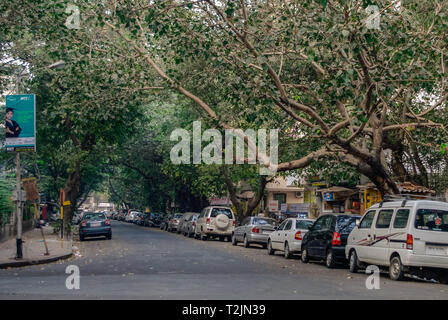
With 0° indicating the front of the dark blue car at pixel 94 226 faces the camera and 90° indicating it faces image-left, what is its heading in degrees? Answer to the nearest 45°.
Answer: approximately 180°

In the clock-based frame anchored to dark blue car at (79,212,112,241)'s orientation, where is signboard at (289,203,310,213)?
The signboard is roughly at 2 o'clock from the dark blue car.

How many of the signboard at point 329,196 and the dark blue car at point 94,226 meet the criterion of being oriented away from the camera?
1

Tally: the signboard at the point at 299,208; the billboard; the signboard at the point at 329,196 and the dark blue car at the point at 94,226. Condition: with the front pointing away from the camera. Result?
1

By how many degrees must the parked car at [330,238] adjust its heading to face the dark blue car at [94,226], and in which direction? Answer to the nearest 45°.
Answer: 0° — it already faces it

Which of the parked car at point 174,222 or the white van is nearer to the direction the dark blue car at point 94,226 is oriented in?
the parked car

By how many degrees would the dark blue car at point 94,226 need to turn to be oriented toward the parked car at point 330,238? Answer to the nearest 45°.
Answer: approximately 135° to its right

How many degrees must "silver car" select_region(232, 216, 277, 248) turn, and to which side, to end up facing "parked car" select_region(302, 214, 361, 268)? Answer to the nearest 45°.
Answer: approximately 135° to its left

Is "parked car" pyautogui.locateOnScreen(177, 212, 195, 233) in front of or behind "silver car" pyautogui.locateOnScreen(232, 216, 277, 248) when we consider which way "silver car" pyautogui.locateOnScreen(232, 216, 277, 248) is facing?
in front

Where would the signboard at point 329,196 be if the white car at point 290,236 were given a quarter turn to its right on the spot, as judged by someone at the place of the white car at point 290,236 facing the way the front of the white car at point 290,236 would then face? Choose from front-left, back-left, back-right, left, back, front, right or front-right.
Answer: front-left

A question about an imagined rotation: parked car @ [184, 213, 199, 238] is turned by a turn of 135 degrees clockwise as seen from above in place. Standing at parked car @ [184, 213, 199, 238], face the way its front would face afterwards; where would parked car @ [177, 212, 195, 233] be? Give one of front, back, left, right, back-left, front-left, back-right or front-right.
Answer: left

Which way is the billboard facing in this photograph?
toward the camera

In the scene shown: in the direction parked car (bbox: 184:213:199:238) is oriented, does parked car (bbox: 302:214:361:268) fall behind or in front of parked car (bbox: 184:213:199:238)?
behind

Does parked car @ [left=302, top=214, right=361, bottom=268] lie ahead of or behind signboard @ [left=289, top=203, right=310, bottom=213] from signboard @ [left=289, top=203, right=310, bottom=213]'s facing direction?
ahead

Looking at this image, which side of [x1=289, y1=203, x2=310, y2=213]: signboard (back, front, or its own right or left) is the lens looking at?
front

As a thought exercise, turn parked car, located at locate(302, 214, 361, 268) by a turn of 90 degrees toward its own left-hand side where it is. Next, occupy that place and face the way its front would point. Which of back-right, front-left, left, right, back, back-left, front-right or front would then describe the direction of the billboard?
front-right

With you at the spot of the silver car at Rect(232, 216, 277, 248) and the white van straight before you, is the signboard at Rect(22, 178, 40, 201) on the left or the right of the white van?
right

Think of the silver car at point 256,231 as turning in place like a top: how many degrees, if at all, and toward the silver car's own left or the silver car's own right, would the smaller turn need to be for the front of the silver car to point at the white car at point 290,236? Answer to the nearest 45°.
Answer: approximately 135° to the silver car's own left

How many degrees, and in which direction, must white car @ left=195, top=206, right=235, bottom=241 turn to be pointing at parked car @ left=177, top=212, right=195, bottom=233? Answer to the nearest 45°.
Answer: approximately 45° to its right

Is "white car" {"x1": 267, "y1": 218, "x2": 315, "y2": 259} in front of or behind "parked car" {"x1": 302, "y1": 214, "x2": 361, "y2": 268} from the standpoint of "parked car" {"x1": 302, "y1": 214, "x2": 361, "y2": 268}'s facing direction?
in front

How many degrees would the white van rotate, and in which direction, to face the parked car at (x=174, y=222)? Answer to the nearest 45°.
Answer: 0° — it already faces it

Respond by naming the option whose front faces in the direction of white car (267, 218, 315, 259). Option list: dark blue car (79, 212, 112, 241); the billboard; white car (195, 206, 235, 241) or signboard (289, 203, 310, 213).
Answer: the signboard
